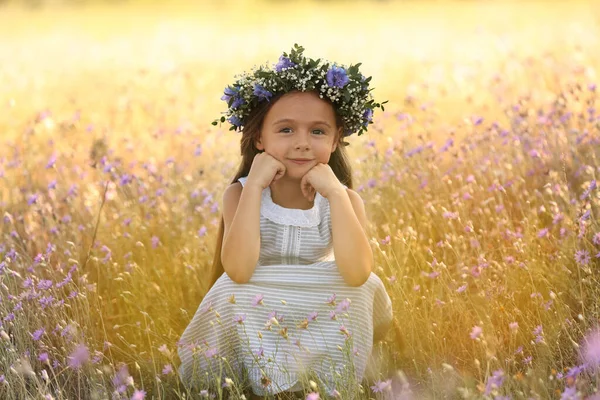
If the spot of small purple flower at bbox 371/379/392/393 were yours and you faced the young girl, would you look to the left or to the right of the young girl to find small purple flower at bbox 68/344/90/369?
left

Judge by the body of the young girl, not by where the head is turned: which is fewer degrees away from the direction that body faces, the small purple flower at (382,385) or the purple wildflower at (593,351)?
the small purple flower

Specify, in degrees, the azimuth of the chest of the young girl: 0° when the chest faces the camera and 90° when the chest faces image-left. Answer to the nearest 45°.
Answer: approximately 0°

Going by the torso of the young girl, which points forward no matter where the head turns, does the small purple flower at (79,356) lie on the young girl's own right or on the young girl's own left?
on the young girl's own right

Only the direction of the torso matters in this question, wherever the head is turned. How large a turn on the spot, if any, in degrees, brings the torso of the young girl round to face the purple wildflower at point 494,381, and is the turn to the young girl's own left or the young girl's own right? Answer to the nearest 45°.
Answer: approximately 45° to the young girl's own left

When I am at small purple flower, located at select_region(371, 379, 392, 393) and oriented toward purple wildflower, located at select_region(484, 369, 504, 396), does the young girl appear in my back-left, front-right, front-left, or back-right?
back-left

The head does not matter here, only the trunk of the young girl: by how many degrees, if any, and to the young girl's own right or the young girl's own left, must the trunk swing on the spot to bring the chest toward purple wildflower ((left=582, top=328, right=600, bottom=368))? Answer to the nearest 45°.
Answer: approximately 45° to the young girl's own left

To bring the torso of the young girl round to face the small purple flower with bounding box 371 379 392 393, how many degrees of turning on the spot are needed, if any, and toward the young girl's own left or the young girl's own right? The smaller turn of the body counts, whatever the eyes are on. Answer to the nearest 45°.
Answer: approximately 45° to the young girl's own left
